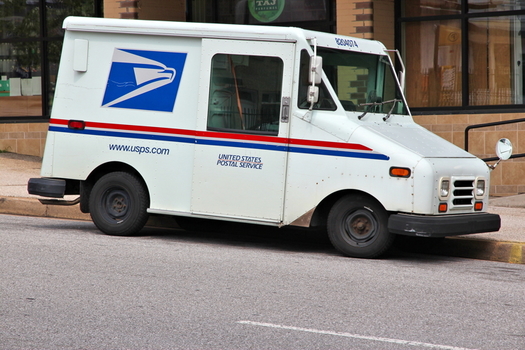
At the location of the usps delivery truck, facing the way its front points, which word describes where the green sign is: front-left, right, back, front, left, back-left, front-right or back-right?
back-left

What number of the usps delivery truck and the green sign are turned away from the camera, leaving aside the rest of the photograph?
0

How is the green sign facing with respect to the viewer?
toward the camera

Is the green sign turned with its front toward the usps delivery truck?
yes

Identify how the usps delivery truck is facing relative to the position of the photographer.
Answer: facing the viewer and to the right of the viewer
